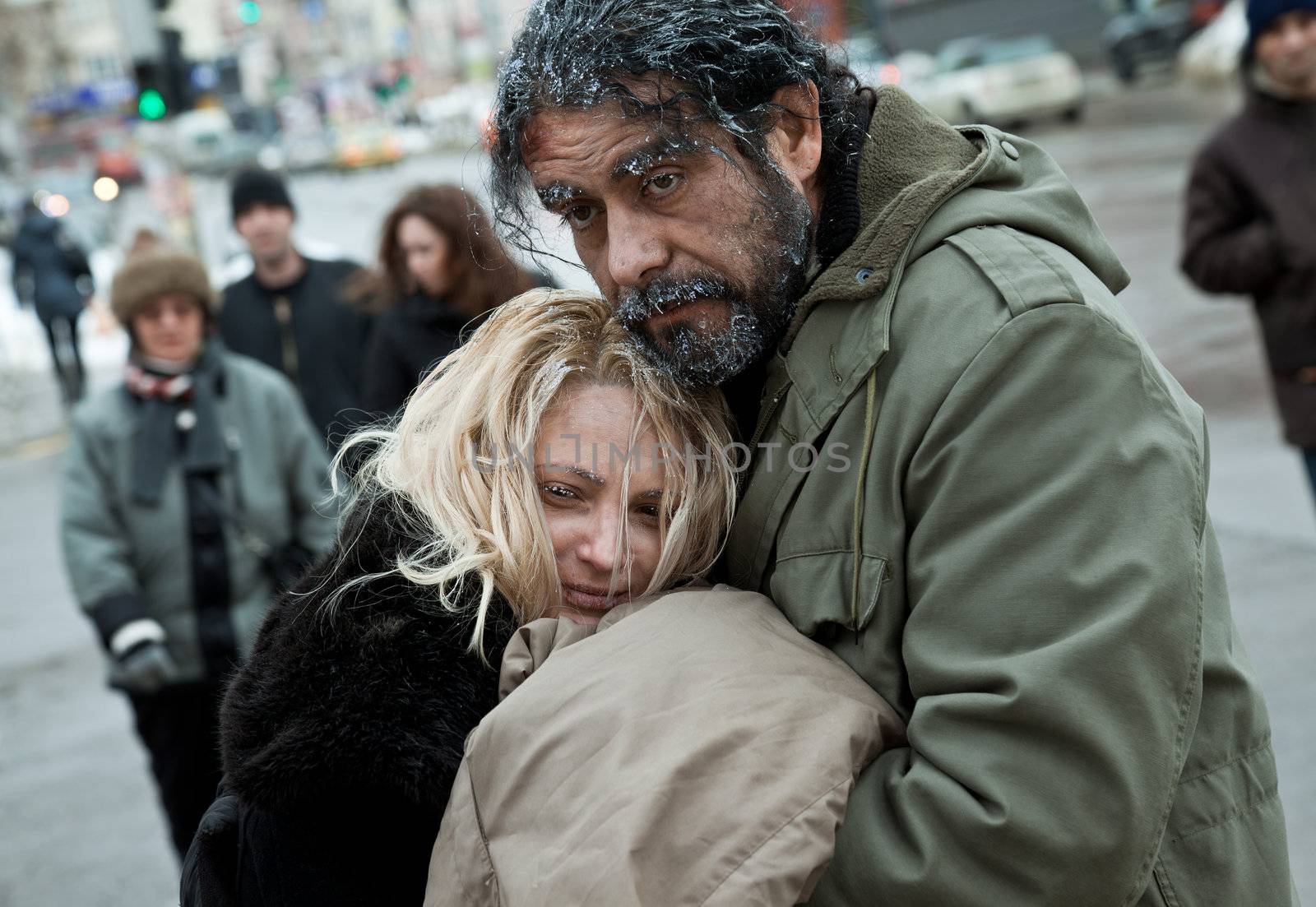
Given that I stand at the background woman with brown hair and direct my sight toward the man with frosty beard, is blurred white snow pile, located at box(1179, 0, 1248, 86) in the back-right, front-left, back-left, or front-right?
back-left

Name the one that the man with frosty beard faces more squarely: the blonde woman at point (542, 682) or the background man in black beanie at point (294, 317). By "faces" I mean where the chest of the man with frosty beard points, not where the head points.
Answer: the blonde woman

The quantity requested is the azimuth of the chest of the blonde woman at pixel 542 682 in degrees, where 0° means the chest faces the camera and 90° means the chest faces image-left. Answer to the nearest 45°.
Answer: approximately 315°

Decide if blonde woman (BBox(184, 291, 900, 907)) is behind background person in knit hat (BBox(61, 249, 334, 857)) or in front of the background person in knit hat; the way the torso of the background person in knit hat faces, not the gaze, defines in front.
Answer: in front

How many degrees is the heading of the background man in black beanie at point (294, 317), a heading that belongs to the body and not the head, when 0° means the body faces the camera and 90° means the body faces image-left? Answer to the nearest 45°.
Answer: approximately 0°

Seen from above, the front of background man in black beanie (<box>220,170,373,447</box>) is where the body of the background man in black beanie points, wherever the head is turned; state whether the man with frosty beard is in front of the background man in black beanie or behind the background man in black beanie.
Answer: in front

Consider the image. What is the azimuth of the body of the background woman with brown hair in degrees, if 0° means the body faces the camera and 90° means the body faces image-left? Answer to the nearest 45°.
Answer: approximately 45°

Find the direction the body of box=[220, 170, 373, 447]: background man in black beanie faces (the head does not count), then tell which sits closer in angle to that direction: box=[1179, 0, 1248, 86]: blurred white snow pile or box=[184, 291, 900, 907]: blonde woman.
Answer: the blonde woman

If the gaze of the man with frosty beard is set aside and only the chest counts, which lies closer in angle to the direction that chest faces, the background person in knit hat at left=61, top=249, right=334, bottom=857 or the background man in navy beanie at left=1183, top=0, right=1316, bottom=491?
the background person in knit hat
